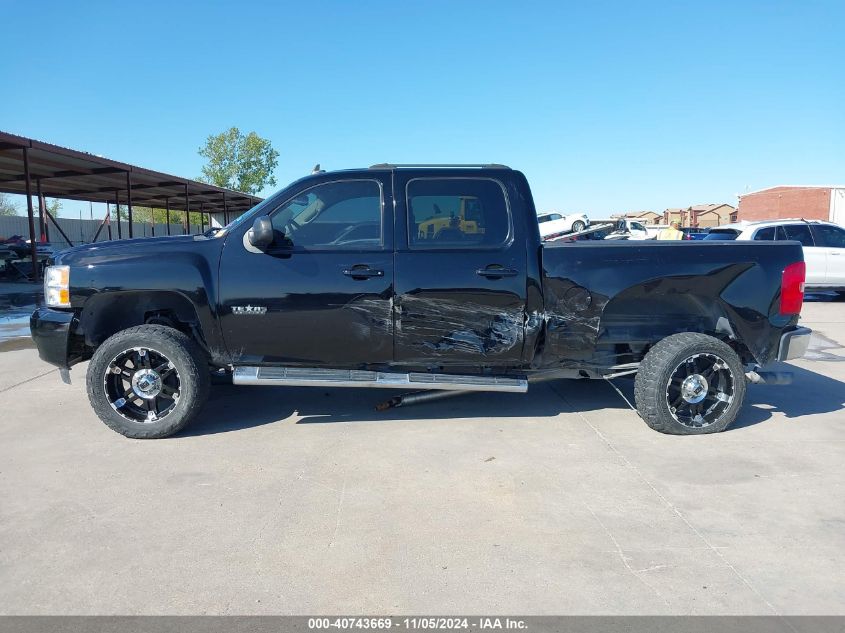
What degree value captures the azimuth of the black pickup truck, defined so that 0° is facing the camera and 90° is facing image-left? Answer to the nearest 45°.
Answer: approximately 90°

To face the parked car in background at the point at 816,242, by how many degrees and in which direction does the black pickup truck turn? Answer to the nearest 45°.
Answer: approximately 135° to its right

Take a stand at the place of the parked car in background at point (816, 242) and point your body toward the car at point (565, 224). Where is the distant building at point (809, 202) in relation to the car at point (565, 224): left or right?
right

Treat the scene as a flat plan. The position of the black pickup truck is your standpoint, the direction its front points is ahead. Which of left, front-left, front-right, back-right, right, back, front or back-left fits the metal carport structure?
front-right

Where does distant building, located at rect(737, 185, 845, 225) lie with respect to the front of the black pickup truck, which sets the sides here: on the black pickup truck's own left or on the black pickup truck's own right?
on the black pickup truck's own right

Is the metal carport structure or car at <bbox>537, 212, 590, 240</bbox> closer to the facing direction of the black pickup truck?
the metal carport structure
